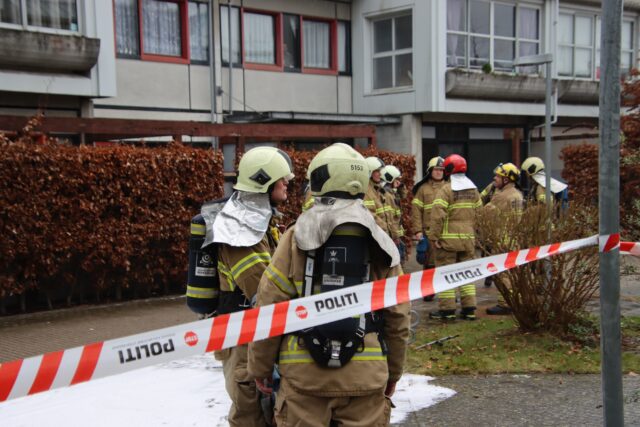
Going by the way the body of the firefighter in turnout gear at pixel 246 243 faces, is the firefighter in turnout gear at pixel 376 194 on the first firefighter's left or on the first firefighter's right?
on the first firefighter's left

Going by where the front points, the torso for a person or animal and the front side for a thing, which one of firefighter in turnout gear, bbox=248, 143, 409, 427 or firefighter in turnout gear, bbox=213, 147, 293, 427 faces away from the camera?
firefighter in turnout gear, bbox=248, 143, 409, 427

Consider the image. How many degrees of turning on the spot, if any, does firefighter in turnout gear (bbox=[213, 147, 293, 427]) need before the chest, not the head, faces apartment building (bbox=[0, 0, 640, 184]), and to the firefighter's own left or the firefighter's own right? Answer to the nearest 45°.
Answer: approximately 90° to the firefighter's own left

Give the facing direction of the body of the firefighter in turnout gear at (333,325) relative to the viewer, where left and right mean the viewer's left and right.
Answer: facing away from the viewer

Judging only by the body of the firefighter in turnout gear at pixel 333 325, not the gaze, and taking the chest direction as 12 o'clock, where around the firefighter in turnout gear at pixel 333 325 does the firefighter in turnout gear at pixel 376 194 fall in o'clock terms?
the firefighter in turnout gear at pixel 376 194 is roughly at 12 o'clock from the firefighter in turnout gear at pixel 333 325.

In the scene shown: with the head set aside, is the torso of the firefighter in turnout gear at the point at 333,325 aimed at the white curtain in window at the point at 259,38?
yes

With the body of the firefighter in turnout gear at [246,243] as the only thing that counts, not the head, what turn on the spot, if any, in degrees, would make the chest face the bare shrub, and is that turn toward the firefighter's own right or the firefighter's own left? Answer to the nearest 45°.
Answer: approximately 45° to the firefighter's own left

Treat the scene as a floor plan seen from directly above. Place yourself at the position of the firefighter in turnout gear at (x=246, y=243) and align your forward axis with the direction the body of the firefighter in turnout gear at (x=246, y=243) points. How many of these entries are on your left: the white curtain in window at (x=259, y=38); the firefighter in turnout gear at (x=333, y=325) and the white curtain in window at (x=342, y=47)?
2

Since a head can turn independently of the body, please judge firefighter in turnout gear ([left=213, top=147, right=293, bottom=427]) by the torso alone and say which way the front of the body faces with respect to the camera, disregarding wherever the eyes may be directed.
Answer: to the viewer's right

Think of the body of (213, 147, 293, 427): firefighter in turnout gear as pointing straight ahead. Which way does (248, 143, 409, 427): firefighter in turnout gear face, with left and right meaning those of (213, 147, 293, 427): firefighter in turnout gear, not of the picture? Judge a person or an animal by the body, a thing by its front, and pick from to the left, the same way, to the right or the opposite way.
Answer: to the left

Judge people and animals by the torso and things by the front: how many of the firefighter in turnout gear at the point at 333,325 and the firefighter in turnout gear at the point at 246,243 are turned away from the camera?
1

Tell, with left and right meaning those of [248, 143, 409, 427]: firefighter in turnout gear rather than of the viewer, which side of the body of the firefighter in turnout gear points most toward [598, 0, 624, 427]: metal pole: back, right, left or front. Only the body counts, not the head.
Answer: right
